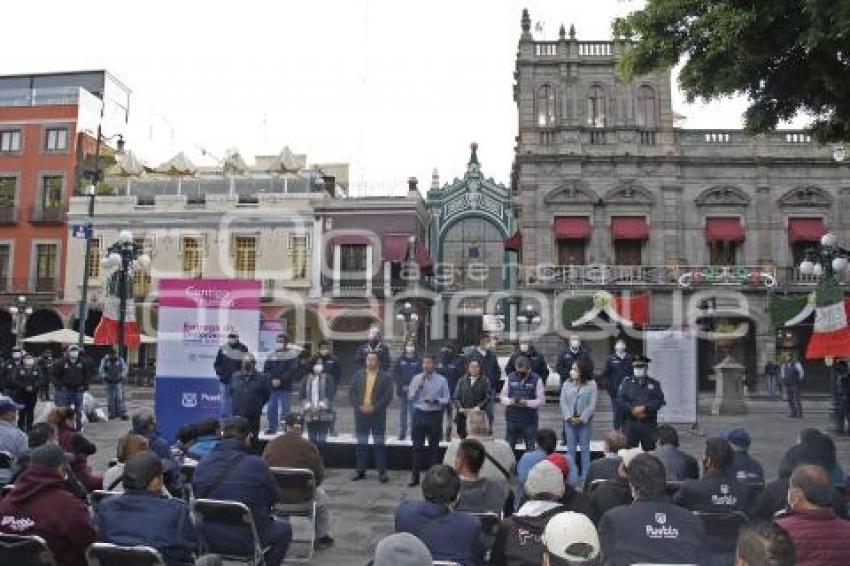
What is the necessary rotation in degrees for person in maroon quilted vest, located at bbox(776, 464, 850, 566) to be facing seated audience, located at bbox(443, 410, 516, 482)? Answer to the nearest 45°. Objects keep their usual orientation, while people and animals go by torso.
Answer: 0° — they already face them

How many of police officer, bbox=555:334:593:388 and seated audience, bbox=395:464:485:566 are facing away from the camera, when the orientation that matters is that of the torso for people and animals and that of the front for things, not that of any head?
1

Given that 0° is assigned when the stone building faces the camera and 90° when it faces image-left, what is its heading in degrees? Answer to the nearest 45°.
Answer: approximately 0°

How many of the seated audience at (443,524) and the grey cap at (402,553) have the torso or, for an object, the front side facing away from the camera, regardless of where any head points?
2

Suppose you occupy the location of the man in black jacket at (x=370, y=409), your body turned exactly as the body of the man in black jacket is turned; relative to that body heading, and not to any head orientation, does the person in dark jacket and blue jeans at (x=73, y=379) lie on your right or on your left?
on your right

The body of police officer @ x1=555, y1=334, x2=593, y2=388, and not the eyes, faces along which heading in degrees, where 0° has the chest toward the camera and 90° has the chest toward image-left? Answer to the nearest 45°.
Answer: approximately 0°

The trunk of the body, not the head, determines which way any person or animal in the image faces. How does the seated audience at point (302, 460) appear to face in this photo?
away from the camera
